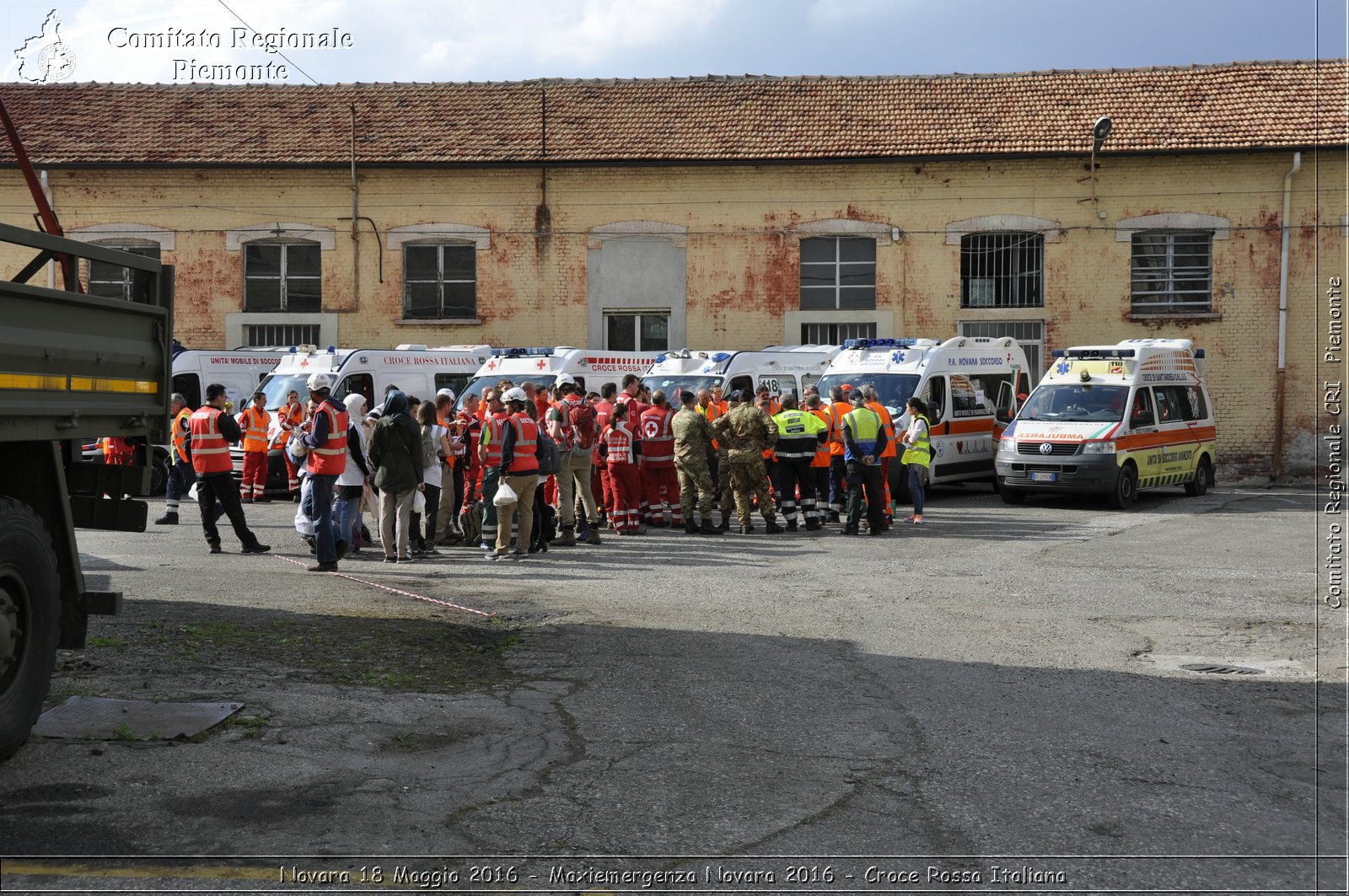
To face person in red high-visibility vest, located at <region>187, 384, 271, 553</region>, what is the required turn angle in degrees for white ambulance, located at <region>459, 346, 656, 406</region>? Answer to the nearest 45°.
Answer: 0° — it already faces them

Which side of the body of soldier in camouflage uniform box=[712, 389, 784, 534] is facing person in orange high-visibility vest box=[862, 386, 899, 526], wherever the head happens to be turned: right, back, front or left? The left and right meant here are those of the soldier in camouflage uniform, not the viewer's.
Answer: right

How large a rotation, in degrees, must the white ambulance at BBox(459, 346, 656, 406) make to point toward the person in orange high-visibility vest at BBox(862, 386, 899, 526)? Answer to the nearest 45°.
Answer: approximately 90° to its left

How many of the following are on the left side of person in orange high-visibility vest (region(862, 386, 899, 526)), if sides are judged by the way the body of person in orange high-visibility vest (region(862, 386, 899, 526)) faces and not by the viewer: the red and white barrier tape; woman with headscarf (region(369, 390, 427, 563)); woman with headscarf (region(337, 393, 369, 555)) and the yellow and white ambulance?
3

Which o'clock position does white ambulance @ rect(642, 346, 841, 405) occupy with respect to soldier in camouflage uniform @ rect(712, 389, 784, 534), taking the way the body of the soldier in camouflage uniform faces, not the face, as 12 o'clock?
The white ambulance is roughly at 12 o'clock from the soldier in camouflage uniform.

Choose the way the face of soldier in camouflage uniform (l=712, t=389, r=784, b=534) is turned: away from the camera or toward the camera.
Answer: away from the camera

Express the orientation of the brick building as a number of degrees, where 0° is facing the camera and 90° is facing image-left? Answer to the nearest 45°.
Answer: approximately 0°
